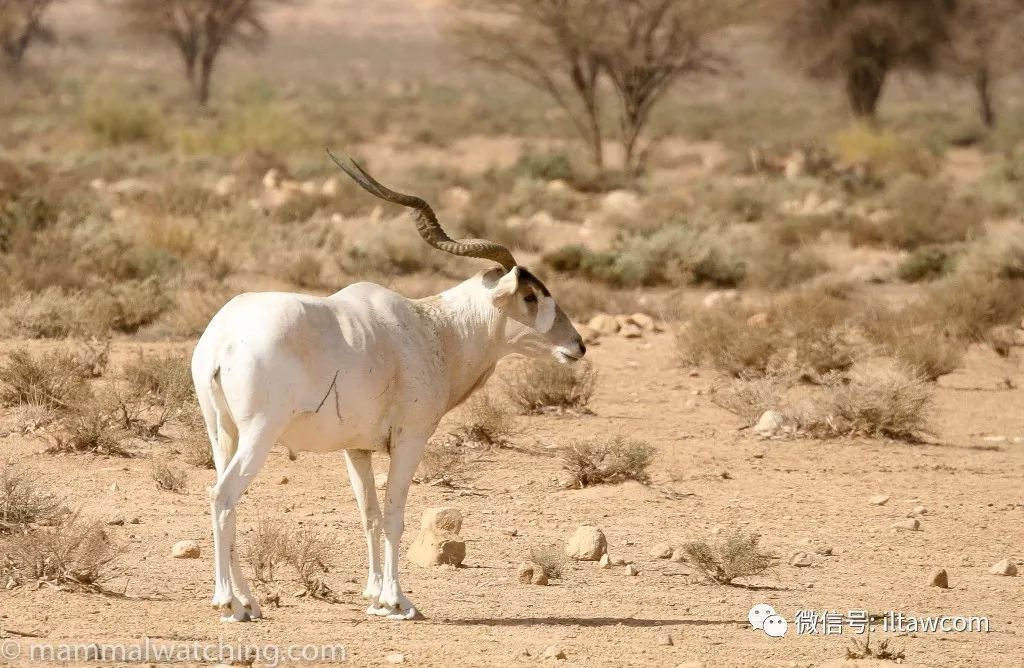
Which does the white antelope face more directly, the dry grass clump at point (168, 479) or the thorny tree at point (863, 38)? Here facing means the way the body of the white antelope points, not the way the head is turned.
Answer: the thorny tree

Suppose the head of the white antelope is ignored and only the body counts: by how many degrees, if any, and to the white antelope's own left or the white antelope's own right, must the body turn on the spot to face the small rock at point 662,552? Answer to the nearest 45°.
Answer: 0° — it already faces it

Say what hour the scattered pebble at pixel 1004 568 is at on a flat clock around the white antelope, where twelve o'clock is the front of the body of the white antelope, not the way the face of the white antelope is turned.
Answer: The scattered pebble is roughly at 1 o'clock from the white antelope.

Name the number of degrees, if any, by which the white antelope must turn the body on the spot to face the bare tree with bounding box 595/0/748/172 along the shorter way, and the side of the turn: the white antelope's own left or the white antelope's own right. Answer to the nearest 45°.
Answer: approximately 45° to the white antelope's own left

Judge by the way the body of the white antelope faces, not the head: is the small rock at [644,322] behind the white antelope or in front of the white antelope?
in front

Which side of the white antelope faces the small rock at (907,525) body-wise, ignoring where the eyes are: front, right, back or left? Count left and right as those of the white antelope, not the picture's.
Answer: front

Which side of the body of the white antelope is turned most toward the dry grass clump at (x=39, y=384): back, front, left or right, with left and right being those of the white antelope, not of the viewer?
left

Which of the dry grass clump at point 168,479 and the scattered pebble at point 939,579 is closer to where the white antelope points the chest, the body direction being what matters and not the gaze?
the scattered pebble

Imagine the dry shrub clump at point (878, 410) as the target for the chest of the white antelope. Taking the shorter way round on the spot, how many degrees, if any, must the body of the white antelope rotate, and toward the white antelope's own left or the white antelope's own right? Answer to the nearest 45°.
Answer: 0° — it already faces it

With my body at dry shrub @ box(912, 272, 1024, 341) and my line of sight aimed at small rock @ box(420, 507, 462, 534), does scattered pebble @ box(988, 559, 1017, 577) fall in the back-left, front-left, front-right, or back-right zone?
front-left

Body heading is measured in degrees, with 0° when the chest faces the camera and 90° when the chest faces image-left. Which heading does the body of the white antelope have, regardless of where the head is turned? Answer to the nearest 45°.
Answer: approximately 225°

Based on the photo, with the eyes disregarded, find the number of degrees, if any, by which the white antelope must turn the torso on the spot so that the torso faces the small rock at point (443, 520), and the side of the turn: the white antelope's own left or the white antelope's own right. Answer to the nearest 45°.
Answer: approximately 45° to the white antelope's own left

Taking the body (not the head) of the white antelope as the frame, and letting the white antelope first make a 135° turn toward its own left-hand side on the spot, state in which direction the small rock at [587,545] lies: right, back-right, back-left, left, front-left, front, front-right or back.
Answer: back-right

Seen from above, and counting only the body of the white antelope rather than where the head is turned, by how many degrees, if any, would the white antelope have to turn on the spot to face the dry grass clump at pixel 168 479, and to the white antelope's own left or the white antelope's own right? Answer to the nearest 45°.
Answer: approximately 90° to the white antelope's own left

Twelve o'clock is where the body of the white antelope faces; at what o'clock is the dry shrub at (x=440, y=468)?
The dry shrub is roughly at 11 o'clock from the white antelope.
